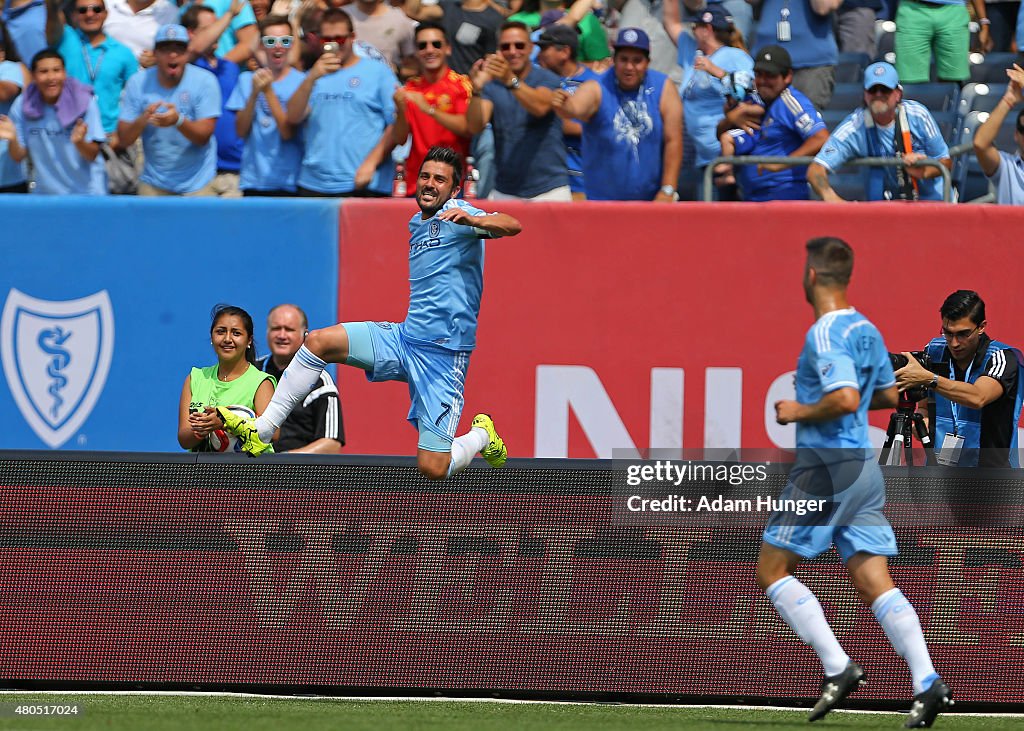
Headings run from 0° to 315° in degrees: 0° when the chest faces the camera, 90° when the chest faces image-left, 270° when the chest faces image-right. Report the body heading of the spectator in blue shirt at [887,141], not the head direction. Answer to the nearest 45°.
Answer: approximately 0°

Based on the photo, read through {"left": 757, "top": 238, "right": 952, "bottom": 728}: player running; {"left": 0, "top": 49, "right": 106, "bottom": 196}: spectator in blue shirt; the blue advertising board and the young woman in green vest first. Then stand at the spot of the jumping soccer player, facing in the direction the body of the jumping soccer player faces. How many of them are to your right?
3

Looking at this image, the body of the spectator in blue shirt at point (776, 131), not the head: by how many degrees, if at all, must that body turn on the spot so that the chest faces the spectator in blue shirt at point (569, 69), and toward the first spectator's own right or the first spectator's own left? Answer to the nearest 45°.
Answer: approximately 45° to the first spectator's own right

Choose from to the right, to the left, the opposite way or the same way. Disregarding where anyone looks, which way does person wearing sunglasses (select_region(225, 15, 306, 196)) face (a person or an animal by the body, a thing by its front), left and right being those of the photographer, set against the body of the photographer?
to the left

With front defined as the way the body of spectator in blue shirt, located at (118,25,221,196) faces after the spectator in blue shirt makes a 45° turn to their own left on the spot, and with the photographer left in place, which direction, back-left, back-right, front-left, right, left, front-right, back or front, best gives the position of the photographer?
front

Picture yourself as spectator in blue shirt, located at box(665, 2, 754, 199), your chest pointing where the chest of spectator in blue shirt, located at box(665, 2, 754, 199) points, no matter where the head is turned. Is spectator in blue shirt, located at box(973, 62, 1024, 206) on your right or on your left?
on your left

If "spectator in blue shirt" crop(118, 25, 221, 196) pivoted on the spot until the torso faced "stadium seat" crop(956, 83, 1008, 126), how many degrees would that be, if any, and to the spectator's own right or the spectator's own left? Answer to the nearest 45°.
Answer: approximately 90° to the spectator's own left

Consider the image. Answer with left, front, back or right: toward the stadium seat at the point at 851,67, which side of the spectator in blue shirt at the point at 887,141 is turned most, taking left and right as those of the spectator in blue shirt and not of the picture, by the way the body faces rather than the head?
back

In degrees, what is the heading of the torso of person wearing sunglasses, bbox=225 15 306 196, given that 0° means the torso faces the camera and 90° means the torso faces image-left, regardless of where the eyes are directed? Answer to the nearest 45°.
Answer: approximately 0°

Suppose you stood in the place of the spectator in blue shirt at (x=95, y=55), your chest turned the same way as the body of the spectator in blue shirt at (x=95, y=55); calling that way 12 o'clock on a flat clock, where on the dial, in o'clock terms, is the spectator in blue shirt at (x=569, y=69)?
the spectator in blue shirt at (x=569, y=69) is roughly at 10 o'clock from the spectator in blue shirt at (x=95, y=55).

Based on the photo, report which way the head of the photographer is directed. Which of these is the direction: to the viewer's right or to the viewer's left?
to the viewer's left
